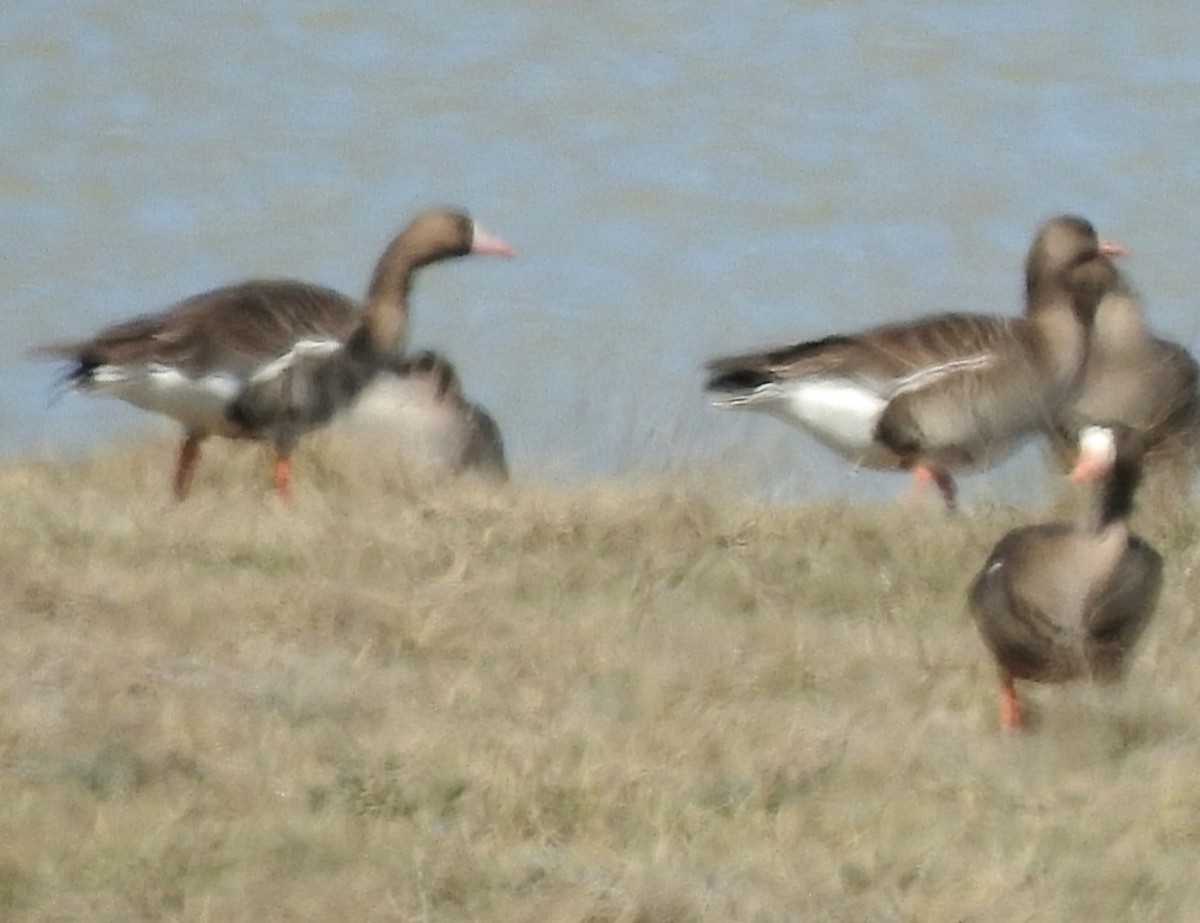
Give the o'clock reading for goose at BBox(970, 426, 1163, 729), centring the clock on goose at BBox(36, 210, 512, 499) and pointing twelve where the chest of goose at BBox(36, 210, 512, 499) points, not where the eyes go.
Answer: goose at BBox(970, 426, 1163, 729) is roughly at 2 o'clock from goose at BBox(36, 210, 512, 499).

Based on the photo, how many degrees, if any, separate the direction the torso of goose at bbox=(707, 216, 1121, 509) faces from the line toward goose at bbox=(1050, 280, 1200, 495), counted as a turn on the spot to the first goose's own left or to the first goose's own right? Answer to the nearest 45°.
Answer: approximately 45° to the first goose's own left

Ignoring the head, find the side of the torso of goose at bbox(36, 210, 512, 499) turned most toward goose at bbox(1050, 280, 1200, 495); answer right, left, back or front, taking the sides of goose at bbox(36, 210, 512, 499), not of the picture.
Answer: front

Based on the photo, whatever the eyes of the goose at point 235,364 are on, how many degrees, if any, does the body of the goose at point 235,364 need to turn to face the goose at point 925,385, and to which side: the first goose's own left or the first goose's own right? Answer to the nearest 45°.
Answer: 0° — it already faces it

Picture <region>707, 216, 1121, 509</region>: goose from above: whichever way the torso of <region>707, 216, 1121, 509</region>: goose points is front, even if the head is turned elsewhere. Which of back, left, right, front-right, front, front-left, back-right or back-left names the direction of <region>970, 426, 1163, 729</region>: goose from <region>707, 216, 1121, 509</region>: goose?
right

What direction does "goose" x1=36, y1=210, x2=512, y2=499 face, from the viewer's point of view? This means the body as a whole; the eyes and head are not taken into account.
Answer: to the viewer's right

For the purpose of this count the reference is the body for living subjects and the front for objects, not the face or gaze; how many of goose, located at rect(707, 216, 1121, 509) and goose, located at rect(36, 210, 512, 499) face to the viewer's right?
2

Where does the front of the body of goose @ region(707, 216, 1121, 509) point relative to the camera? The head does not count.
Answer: to the viewer's right
